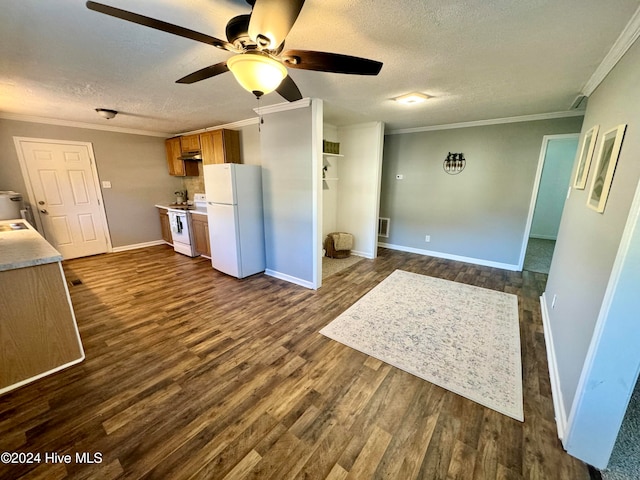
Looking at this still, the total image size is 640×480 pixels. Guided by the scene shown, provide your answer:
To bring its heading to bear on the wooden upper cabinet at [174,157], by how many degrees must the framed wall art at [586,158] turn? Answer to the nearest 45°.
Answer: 0° — it already faces it

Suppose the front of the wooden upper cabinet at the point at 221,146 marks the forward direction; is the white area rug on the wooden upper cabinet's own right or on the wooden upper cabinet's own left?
on the wooden upper cabinet's own left

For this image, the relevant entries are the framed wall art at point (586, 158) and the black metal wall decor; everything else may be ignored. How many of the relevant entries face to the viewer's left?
1

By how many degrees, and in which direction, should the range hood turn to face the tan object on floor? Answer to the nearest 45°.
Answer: approximately 90° to its left

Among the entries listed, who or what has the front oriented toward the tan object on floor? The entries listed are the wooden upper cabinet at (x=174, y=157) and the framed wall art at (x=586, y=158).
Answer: the framed wall art

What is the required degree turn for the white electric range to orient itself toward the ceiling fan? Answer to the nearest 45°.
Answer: approximately 45° to its left

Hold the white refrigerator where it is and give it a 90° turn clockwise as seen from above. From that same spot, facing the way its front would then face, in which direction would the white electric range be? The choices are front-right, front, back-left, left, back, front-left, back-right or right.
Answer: front

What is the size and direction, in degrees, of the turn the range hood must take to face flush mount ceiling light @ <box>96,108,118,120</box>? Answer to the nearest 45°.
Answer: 0° — it already faces it

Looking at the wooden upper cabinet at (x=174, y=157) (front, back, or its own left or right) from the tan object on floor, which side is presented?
left

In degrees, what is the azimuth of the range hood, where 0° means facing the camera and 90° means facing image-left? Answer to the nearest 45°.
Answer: approximately 45°

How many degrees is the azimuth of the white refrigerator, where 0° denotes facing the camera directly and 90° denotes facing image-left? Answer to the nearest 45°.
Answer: approximately 45°

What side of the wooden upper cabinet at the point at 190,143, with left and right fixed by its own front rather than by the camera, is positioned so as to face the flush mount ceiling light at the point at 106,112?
front
